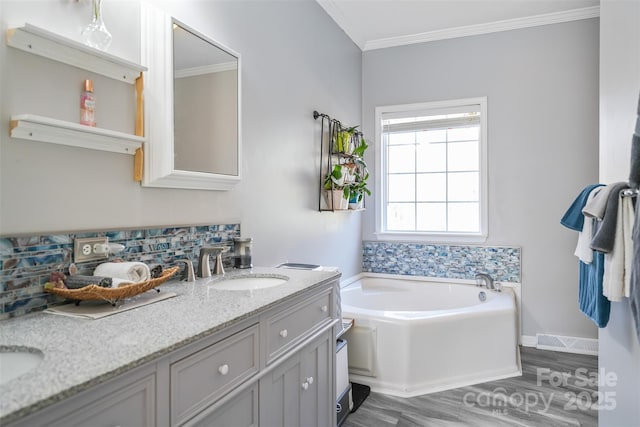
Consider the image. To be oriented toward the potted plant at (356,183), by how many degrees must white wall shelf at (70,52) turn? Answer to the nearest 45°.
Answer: approximately 90° to its left

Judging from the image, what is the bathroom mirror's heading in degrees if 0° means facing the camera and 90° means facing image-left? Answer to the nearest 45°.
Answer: approximately 315°

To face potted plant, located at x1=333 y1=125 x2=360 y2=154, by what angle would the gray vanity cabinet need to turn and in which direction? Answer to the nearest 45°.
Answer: approximately 90° to its left

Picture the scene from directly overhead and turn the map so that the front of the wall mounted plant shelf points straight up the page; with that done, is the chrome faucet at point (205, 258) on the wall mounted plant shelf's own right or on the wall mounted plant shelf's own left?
on the wall mounted plant shelf's own right

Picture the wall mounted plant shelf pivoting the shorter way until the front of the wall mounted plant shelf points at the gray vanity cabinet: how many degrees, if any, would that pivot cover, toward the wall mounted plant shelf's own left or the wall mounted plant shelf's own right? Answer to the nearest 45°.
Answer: approximately 45° to the wall mounted plant shelf's own right

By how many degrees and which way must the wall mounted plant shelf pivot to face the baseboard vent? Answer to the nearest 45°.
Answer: approximately 45° to its left
